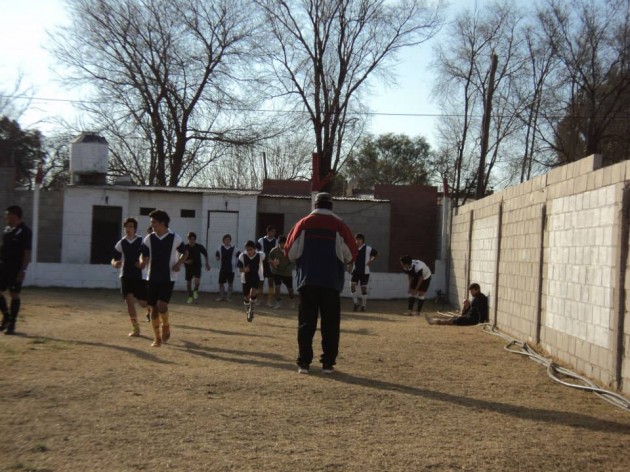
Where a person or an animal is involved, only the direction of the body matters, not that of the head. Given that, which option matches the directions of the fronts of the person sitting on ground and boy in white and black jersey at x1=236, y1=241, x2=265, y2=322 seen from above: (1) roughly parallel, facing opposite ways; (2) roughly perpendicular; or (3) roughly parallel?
roughly perpendicular

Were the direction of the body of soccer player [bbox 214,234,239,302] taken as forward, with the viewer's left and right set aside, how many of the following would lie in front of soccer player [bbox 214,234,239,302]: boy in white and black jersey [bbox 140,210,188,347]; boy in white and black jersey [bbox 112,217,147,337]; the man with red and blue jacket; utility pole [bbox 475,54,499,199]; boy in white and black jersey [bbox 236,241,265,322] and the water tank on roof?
4

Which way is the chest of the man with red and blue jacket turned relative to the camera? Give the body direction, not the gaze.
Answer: away from the camera

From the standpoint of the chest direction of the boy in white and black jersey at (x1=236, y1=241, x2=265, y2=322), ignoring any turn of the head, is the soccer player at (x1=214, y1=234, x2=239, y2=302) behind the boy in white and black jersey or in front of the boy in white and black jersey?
behind

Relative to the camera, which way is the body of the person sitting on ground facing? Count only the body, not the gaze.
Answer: to the viewer's left

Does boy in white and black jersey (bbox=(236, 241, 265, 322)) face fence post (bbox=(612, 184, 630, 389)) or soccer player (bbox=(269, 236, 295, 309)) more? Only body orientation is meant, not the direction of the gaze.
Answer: the fence post

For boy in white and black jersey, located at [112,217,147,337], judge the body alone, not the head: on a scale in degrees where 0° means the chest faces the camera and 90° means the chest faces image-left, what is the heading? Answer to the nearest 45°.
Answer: approximately 0°

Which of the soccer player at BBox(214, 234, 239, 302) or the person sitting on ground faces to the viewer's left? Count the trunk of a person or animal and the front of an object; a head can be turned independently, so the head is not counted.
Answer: the person sitting on ground

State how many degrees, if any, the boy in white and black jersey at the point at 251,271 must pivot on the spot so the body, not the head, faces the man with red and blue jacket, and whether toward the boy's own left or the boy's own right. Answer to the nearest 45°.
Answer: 0° — they already face them

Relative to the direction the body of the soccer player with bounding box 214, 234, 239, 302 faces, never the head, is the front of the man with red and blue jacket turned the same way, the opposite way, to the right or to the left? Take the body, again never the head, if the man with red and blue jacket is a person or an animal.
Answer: the opposite way
